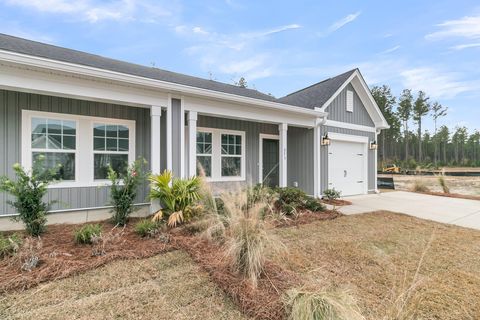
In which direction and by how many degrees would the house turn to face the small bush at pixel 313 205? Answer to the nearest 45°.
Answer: approximately 45° to its left

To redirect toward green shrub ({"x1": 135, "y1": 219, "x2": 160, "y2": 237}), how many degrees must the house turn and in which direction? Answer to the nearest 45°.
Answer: approximately 45° to its right

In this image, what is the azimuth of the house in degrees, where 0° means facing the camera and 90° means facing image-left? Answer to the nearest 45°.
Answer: approximately 315°

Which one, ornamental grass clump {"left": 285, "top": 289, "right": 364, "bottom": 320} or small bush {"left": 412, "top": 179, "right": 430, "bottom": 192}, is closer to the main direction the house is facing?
the ornamental grass clump

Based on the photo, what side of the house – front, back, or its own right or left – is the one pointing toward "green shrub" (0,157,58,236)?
right

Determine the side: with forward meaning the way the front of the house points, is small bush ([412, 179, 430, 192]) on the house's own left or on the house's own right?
on the house's own left

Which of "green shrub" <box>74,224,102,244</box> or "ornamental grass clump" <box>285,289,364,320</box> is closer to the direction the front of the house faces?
the ornamental grass clump

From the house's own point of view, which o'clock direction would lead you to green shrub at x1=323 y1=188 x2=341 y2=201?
The green shrub is roughly at 10 o'clock from the house.
